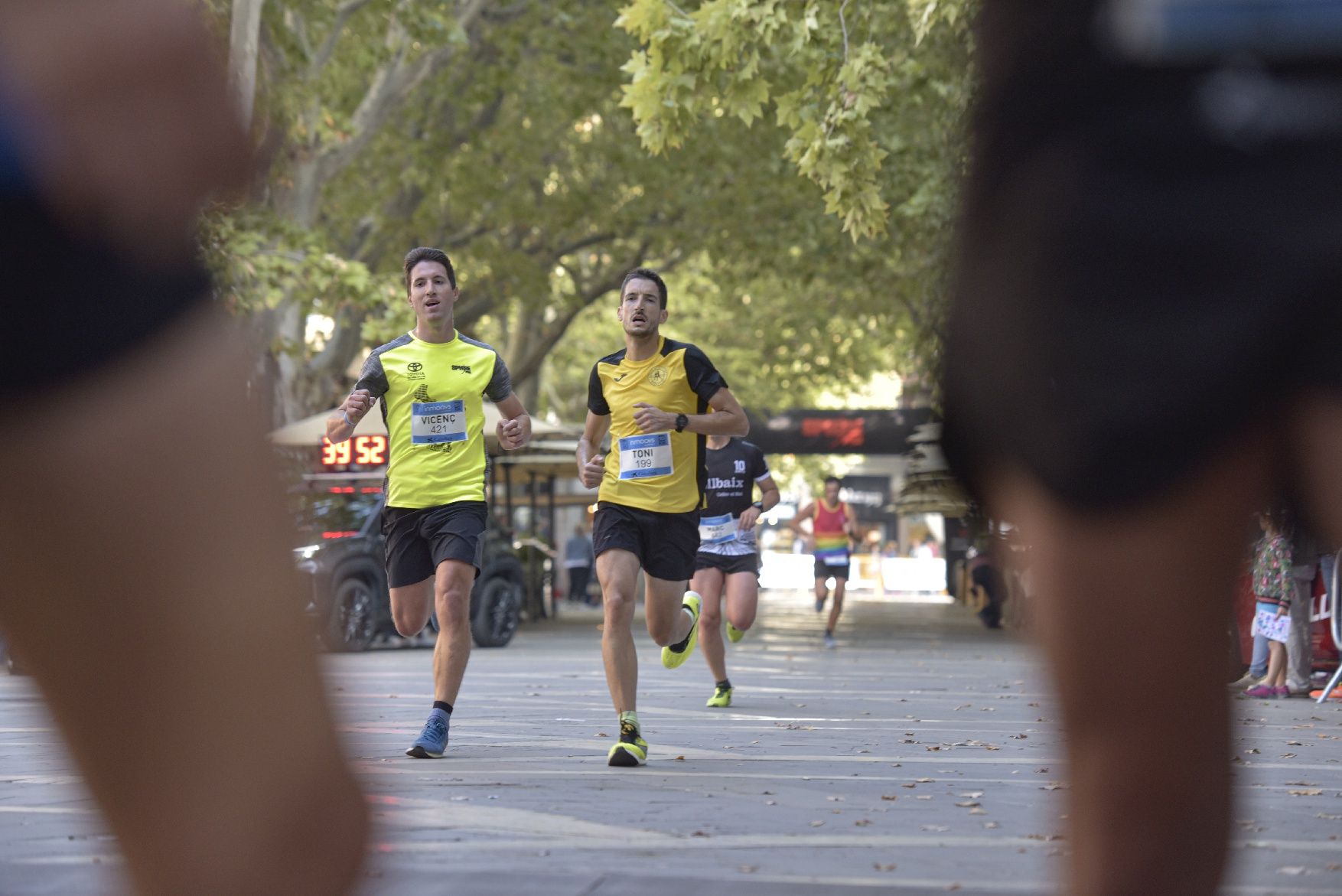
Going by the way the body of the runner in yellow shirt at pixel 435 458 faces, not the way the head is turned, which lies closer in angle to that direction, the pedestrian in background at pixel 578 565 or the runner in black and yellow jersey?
the runner in black and yellow jersey

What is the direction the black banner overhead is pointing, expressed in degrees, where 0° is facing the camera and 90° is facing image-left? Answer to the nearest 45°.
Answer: approximately 0°

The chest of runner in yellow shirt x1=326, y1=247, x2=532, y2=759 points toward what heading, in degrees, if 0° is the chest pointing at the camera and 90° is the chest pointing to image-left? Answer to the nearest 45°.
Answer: approximately 0°

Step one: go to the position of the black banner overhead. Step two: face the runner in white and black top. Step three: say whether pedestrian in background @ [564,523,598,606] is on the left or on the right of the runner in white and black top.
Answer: right

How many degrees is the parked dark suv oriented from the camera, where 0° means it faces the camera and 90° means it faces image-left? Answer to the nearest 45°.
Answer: approximately 45°

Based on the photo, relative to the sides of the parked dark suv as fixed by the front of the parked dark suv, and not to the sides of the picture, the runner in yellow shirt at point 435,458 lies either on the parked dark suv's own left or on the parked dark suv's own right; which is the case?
on the parked dark suv's own left

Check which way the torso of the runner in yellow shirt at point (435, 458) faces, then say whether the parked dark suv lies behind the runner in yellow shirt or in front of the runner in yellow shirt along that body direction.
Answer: behind

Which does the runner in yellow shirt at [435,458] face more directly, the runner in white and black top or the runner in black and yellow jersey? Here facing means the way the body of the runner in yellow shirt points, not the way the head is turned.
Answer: the runner in black and yellow jersey

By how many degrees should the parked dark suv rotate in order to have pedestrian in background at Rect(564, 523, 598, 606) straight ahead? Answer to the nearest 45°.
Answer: approximately 135° to its right

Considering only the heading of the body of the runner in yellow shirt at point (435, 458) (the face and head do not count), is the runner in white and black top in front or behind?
behind

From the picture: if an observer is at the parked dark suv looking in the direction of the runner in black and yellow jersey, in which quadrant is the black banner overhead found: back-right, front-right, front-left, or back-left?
back-left
